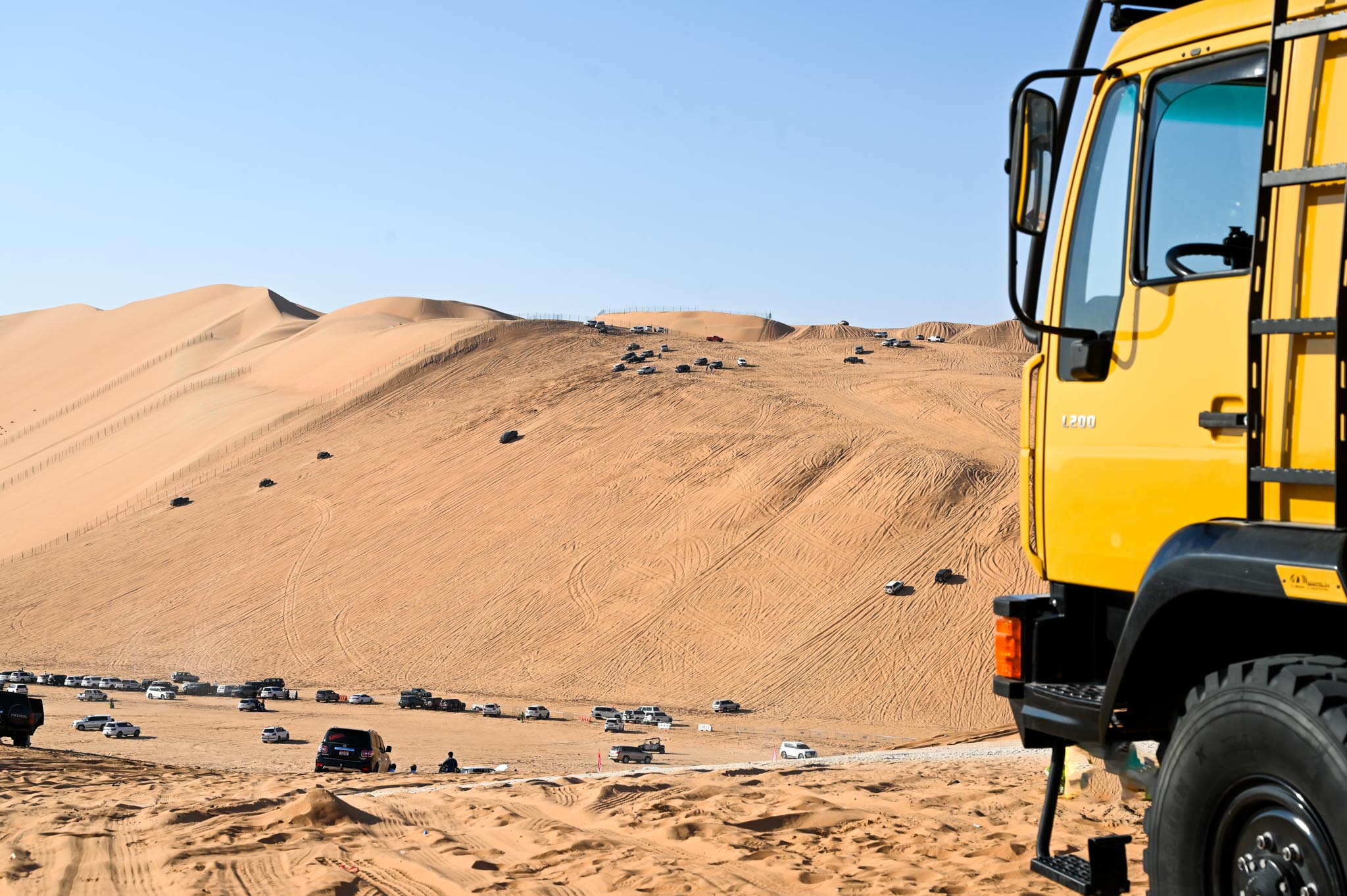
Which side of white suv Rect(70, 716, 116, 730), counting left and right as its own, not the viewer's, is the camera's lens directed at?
left

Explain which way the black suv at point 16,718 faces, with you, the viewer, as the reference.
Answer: facing away from the viewer and to the right of the viewer

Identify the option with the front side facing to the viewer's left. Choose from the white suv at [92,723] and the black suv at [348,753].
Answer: the white suv

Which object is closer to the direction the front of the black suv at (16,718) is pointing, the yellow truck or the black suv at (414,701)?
the black suv

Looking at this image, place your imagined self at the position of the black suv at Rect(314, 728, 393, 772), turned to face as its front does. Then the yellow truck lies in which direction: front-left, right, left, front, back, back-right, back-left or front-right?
back-right

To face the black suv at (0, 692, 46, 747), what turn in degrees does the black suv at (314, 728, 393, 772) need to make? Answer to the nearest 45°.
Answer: approximately 135° to its left

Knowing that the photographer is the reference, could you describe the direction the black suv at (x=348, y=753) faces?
facing away from the viewer and to the right of the viewer

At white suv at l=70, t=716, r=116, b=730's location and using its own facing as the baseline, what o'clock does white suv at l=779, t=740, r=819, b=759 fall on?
white suv at l=779, t=740, r=819, b=759 is roughly at 7 o'clock from white suv at l=70, t=716, r=116, b=730.

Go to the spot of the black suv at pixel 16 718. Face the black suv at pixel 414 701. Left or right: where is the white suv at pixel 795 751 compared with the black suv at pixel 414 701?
right

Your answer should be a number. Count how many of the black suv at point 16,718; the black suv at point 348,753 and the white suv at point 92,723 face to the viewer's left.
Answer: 1

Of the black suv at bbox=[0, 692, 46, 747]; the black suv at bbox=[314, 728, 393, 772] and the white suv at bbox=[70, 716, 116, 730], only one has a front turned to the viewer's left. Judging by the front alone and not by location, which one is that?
the white suv

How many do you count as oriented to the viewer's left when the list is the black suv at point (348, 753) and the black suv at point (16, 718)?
0

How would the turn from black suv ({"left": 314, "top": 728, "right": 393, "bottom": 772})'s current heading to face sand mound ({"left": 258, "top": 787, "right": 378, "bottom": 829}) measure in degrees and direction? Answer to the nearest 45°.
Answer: approximately 135° to its right

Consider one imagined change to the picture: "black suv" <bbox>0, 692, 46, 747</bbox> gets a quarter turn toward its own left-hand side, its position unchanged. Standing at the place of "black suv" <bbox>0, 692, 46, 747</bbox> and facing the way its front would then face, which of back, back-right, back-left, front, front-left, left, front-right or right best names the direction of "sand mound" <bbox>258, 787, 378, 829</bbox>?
back-left
